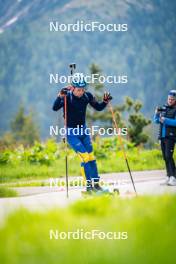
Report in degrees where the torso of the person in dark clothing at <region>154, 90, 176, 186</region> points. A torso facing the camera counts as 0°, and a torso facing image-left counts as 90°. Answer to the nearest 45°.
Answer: approximately 45°

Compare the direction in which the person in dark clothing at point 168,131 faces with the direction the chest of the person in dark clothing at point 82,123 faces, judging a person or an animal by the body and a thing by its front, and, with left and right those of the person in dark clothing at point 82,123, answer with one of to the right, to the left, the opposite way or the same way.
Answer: to the right

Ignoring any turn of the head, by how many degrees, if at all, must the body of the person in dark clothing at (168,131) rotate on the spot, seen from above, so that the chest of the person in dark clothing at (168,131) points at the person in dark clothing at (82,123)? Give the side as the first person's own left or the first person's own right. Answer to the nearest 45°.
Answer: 0° — they already face them

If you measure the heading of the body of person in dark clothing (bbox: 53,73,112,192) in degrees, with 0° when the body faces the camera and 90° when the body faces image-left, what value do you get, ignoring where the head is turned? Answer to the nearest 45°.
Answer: approximately 315°
